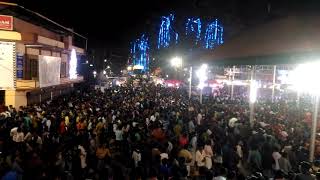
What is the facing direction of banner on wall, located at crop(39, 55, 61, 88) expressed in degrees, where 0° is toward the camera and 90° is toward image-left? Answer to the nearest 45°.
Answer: approximately 315°

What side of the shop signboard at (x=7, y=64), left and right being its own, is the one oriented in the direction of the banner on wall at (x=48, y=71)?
left

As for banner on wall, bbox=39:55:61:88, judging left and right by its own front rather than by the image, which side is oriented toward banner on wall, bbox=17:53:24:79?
right

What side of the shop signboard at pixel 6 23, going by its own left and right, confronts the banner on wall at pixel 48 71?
left

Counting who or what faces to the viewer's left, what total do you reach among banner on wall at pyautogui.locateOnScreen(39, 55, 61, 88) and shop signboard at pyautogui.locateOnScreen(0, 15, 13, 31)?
0

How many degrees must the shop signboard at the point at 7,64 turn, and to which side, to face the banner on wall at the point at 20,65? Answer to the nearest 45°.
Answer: approximately 135° to its left
